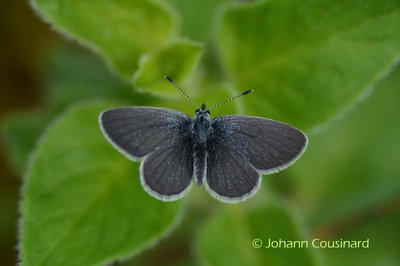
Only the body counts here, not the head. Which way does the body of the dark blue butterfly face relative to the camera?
away from the camera

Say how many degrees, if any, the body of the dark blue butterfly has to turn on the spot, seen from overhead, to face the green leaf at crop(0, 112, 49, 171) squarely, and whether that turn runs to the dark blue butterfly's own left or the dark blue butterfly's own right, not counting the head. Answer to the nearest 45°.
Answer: approximately 45° to the dark blue butterfly's own left

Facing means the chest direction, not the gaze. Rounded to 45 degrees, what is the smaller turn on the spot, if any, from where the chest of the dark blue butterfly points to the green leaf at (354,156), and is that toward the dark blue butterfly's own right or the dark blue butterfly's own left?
approximately 45° to the dark blue butterfly's own right
